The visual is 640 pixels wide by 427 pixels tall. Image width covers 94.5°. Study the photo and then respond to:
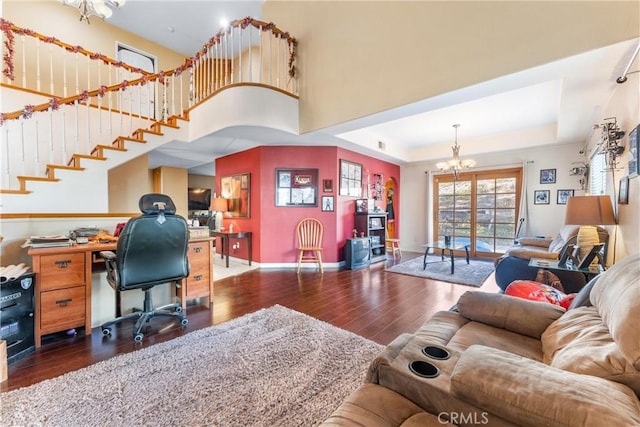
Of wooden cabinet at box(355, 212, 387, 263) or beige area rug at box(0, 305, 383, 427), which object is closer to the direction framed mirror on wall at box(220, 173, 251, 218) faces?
the beige area rug

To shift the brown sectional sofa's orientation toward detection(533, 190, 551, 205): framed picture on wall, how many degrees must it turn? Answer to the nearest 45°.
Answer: approximately 90° to its right

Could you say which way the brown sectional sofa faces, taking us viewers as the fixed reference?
facing to the left of the viewer

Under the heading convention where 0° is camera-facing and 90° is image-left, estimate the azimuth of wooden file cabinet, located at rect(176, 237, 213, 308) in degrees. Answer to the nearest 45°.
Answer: approximately 315°

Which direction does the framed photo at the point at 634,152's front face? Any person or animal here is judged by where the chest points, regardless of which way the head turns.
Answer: to the viewer's left

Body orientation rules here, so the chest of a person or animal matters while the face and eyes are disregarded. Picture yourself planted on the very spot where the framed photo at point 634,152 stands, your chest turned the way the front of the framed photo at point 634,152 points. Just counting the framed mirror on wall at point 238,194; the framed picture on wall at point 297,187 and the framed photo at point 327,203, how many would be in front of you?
3

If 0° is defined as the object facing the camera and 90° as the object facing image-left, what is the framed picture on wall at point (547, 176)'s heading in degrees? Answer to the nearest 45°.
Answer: approximately 0°

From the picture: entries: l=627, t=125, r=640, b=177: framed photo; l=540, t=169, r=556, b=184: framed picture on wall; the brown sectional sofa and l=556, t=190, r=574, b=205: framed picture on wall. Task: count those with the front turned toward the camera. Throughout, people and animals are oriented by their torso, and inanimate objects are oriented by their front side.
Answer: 2

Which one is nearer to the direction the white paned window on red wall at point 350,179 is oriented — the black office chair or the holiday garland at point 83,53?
the black office chair

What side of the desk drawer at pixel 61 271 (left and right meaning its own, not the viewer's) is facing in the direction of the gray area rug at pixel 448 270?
left
